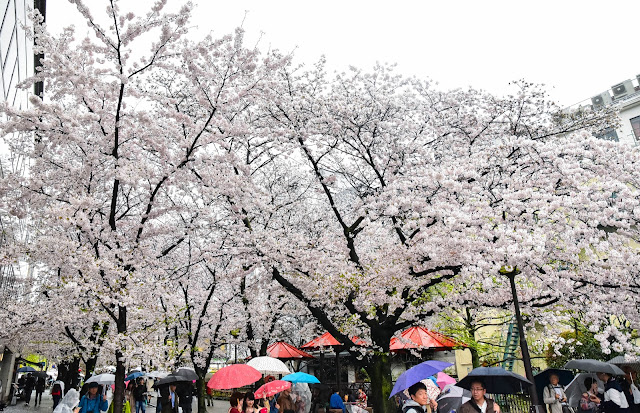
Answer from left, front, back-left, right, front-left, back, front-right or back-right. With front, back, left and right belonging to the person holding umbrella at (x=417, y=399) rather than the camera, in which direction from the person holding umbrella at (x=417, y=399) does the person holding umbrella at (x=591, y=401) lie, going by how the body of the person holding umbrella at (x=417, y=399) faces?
left

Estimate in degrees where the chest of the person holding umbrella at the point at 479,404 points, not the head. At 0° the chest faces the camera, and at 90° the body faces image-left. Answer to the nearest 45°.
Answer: approximately 0°

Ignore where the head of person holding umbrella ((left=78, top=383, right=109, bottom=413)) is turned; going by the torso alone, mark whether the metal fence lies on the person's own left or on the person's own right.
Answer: on the person's own left

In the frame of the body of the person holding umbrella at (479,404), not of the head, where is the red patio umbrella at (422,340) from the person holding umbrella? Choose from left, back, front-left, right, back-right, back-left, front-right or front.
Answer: back

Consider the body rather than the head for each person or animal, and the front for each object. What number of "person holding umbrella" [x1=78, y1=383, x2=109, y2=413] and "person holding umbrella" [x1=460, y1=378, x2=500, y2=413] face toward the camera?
2

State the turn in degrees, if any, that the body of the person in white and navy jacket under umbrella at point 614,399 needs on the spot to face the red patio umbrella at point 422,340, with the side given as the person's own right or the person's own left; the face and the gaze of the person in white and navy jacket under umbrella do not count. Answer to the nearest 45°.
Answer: approximately 90° to the person's own right

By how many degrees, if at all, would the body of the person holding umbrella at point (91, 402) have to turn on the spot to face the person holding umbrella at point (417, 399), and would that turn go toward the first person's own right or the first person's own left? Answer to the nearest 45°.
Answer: approximately 45° to the first person's own left

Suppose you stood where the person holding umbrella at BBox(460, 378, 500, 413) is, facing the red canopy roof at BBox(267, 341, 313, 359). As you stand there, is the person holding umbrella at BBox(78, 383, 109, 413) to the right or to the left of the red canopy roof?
left

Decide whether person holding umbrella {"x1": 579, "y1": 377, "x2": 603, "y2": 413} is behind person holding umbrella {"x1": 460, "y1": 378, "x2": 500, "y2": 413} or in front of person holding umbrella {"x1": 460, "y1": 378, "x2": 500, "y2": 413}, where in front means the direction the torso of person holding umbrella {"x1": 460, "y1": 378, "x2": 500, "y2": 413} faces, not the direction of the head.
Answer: behind

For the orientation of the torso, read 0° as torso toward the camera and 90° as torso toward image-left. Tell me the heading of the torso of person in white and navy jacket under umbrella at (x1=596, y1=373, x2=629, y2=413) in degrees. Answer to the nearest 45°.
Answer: approximately 45°

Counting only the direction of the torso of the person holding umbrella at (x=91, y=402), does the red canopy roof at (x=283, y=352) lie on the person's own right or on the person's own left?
on the person's own left

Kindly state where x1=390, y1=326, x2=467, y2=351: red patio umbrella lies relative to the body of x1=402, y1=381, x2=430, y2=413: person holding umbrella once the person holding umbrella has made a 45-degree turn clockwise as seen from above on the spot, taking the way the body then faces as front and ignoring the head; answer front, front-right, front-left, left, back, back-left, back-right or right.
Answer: back
